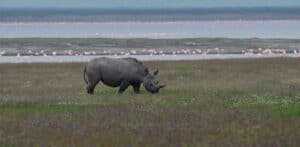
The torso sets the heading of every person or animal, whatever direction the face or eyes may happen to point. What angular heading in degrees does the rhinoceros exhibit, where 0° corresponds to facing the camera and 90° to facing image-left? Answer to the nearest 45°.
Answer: approximately 270°
